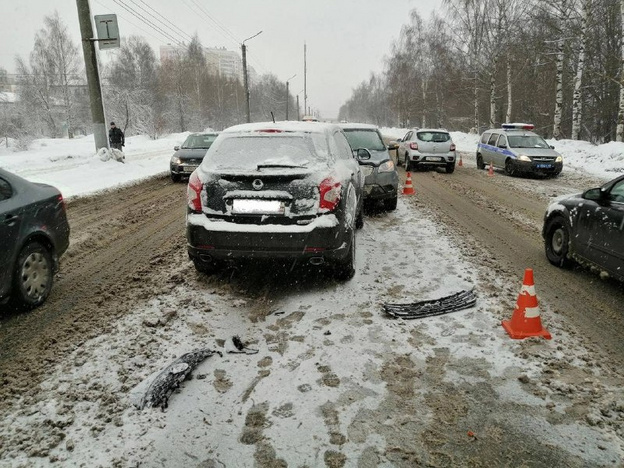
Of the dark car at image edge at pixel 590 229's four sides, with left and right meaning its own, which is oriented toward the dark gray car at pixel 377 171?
front

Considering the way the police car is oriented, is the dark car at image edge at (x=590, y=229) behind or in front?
in front

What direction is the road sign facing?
away from the camera

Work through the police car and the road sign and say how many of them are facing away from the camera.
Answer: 1

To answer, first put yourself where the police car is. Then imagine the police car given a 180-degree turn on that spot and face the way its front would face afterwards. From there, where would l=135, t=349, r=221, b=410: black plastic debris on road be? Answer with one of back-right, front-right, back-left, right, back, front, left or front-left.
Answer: back-left

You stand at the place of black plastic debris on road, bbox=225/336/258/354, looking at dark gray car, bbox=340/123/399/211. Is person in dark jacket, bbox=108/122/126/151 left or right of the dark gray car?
left
